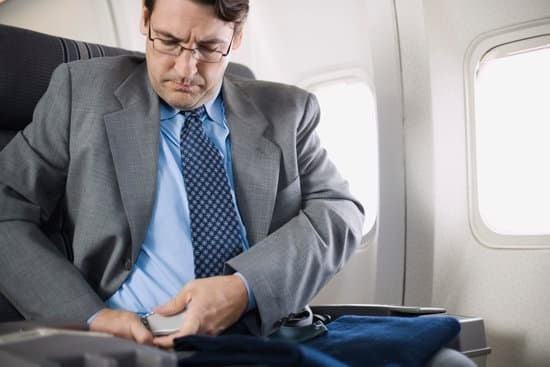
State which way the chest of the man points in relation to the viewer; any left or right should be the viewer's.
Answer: facing the viewer

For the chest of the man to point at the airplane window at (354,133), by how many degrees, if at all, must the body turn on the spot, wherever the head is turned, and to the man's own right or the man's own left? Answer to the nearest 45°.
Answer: approximately 135° to the man's own left

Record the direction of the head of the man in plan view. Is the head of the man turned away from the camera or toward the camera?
toward the camera
